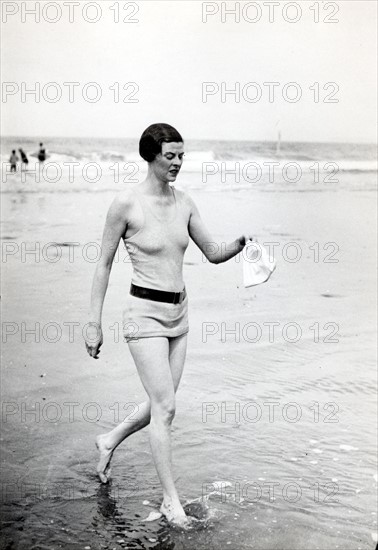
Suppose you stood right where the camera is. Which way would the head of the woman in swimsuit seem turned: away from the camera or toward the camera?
toward the camera

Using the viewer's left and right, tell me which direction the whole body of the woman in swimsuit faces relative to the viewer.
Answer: facing the viewer and to the right of the viewer
